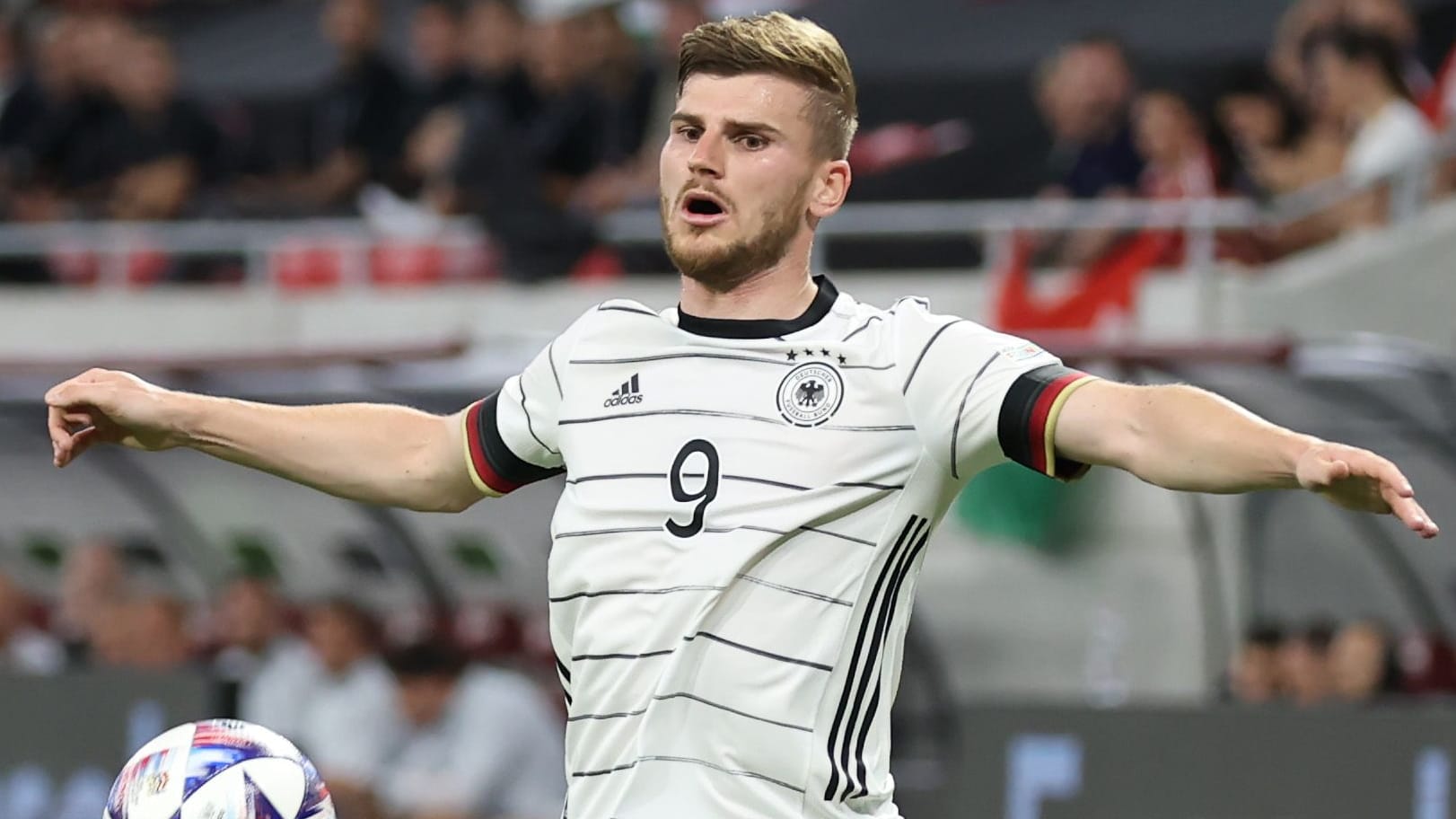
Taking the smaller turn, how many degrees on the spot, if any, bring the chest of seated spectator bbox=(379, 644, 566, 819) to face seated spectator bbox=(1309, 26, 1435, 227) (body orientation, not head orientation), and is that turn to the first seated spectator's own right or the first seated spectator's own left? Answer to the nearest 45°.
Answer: approximately 135° to the first seated spectator's own left

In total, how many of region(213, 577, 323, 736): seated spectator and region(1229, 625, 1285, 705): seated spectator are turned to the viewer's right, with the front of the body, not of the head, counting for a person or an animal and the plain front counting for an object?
0

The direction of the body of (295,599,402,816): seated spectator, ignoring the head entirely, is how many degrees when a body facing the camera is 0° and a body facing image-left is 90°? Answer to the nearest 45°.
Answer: approximately 45°

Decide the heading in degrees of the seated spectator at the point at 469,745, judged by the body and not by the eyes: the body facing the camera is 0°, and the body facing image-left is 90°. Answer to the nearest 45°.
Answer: approximately 45°
